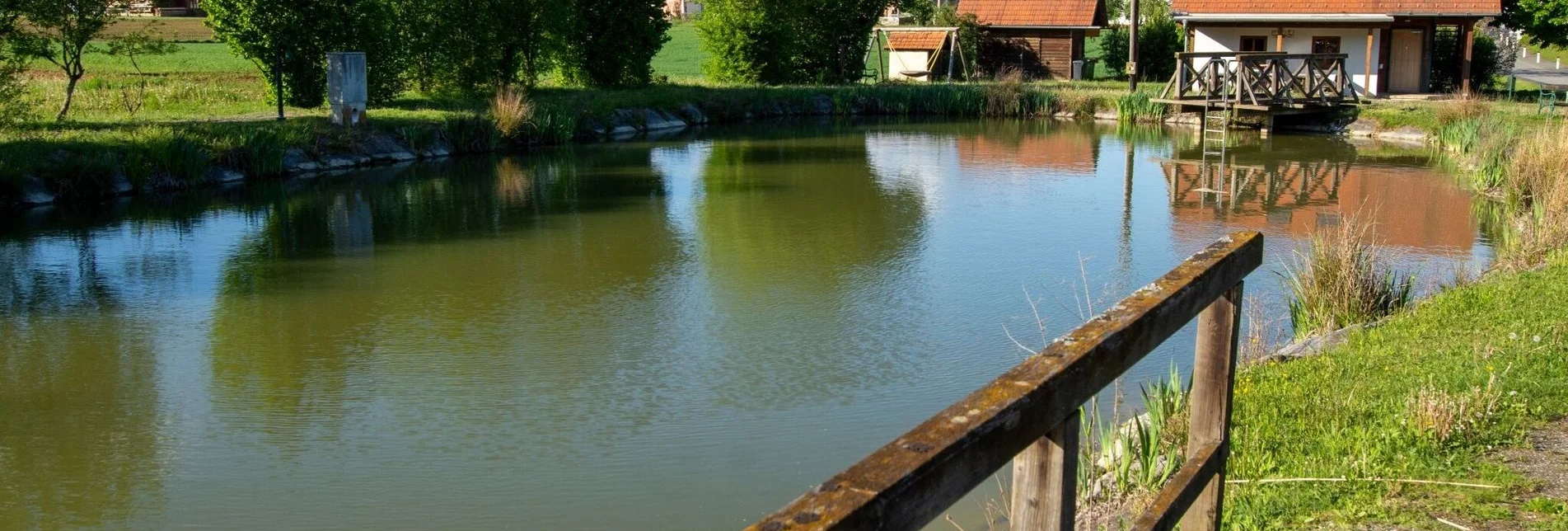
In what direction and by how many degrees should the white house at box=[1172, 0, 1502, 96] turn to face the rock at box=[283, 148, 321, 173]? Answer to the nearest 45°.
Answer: approximately 45° to its right

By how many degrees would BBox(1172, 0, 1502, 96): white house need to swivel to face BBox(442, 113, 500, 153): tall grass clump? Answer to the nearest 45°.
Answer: approximately 45° to its right

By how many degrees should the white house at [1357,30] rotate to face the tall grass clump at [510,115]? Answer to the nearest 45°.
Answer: approximately 45° to its right

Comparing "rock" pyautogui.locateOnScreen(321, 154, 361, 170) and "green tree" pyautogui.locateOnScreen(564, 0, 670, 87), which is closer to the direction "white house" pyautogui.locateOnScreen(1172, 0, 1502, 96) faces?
the rock

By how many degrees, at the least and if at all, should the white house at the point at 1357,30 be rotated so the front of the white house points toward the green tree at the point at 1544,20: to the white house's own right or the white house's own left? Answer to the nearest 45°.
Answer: approximately 45° to the white house's own left

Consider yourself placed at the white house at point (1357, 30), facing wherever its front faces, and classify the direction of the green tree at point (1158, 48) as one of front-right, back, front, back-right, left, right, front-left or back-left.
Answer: back-right

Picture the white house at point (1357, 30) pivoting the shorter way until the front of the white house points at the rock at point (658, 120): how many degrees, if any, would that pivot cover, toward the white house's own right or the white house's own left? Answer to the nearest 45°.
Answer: approximately 45° to the white house's own right

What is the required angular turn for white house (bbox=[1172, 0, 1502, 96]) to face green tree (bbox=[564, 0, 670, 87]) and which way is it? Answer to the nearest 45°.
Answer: approximately 90° to its right

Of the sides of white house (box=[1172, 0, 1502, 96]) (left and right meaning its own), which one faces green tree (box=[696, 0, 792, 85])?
right

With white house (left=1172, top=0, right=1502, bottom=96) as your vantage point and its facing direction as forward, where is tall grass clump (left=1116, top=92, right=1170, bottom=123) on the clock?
The tall grass clump is roughly at 2 o'clock from the white house.

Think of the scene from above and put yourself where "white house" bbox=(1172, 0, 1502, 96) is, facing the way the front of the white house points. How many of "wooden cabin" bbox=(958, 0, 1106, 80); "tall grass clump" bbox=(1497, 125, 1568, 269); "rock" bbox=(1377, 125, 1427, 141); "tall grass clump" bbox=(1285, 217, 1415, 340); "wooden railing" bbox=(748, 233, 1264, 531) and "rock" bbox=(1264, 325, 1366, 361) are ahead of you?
5

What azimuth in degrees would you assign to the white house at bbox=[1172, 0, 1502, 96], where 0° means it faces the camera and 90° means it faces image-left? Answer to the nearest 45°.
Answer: approximately 0°

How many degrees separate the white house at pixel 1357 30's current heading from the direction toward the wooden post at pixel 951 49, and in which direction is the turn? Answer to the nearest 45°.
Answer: approximately 90° to its right
